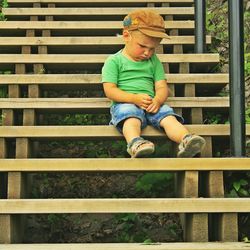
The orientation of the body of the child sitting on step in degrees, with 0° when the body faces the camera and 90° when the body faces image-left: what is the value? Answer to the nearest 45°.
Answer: approximately 315°

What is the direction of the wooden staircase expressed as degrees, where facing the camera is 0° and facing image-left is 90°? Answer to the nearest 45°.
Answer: approximately 0°
